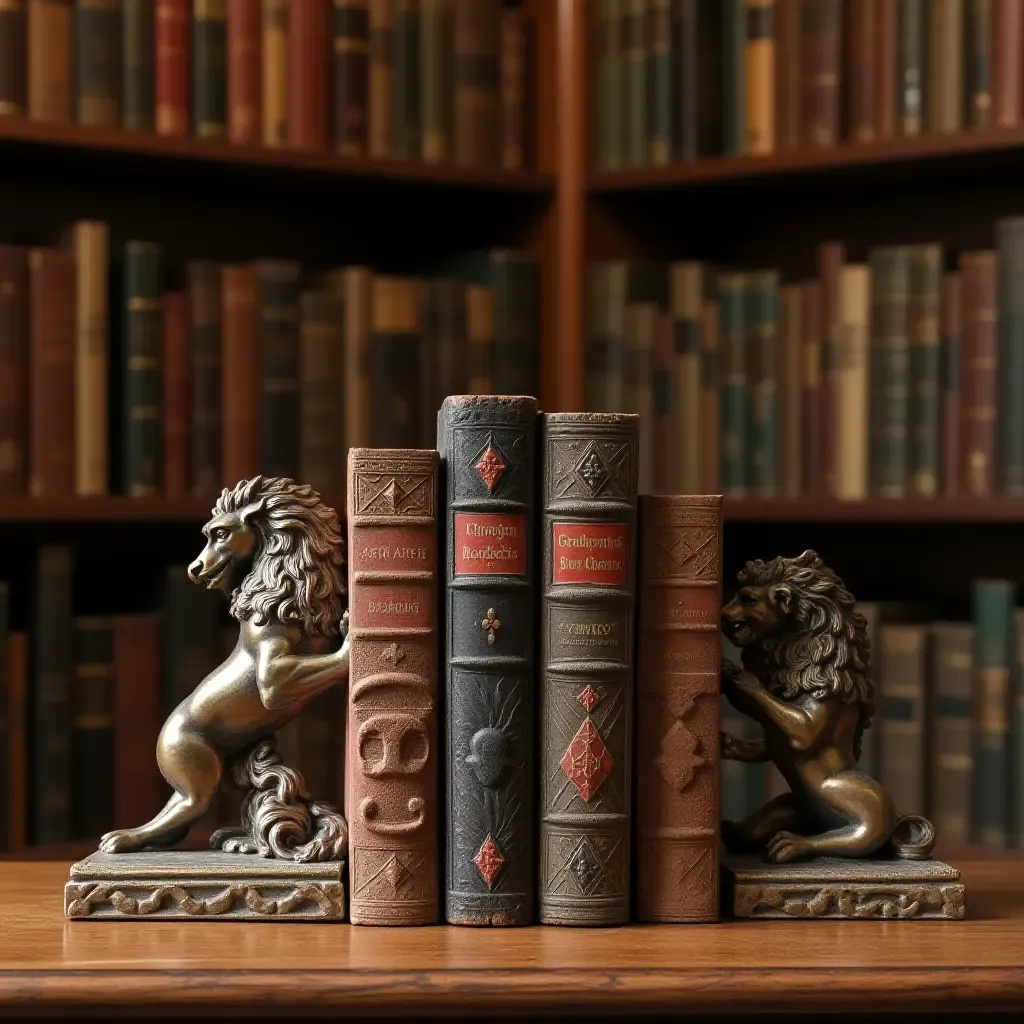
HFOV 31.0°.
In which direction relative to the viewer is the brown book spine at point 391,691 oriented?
toward the camera

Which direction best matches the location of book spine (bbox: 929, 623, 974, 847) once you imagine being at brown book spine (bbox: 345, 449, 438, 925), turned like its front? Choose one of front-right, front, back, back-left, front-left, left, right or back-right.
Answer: back-left

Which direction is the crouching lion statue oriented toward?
to the viewer's left

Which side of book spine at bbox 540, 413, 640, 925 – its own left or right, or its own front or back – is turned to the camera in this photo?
front

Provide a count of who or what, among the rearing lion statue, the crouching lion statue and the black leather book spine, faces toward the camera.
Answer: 1

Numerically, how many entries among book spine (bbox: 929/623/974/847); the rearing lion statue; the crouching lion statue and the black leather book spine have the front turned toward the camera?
2

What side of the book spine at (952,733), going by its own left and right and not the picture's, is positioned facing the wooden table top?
front

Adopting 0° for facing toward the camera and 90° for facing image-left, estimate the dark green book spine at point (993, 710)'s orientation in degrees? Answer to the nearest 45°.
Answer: approximately 0°

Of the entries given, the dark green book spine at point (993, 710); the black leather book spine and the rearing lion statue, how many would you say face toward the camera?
2

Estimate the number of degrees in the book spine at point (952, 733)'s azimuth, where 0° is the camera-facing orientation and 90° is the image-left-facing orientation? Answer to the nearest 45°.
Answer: approximately 0°

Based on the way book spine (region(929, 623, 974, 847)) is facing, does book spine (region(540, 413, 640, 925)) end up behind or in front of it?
in front

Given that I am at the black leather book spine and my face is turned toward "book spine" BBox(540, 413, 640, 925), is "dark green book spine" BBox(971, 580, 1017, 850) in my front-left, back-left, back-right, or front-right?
front-left

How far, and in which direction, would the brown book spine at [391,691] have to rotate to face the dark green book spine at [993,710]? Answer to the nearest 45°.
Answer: approximately 135° to its left

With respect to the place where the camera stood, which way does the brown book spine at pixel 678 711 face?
facing the viewer
